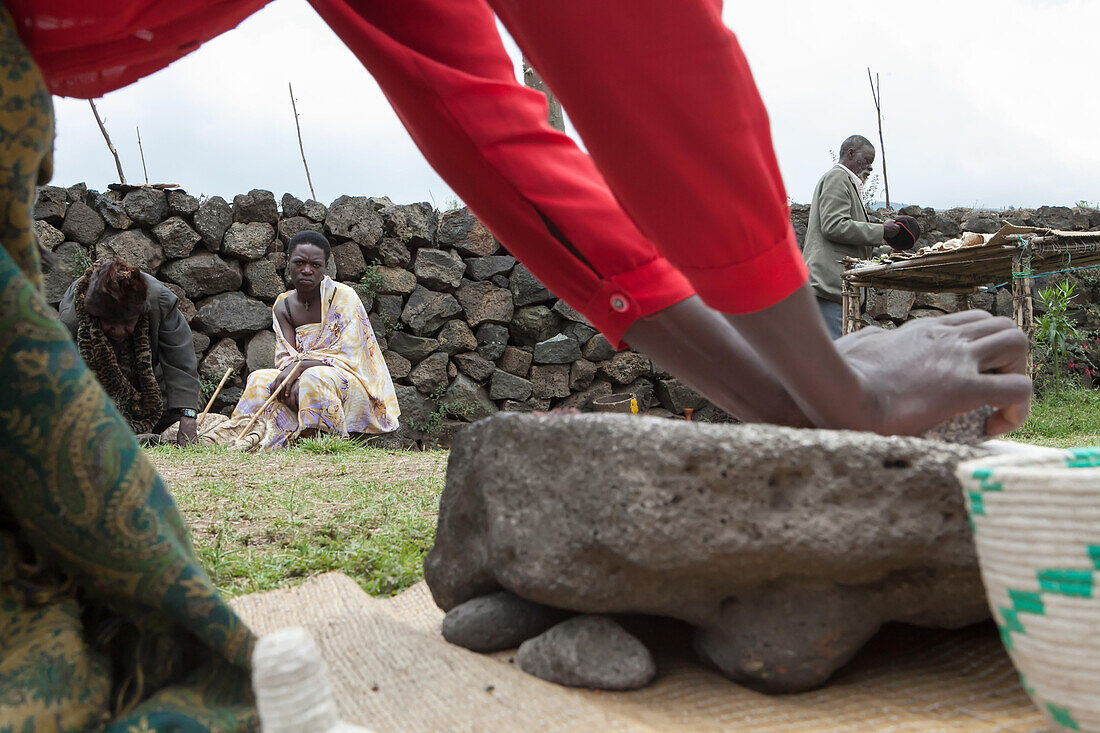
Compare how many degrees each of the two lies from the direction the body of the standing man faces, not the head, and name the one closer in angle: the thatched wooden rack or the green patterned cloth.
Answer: the thatched wooden rack

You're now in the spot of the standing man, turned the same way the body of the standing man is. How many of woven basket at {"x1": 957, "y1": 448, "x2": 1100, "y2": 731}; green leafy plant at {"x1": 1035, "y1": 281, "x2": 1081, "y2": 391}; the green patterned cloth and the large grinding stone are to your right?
3

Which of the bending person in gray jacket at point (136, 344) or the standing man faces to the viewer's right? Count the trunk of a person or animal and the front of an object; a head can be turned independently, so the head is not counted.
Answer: the standing man

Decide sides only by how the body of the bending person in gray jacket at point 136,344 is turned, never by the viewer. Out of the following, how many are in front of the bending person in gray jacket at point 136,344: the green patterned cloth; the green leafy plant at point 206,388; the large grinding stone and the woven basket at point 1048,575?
3

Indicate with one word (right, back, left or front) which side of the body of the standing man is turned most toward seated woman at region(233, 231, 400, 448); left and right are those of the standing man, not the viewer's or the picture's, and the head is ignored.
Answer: back

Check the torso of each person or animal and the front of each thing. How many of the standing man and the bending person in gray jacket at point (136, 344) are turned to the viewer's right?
1

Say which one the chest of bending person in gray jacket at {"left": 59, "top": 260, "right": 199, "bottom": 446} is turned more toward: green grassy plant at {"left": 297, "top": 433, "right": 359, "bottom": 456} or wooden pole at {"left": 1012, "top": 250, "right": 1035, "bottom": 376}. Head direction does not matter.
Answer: the green grassy plant

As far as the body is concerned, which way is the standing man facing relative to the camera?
to the viewer's right

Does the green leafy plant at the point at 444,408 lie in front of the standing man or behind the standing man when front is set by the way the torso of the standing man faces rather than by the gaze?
behind

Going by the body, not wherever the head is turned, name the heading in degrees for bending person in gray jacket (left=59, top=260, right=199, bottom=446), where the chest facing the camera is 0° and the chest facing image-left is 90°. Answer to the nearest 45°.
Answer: approximately 0°

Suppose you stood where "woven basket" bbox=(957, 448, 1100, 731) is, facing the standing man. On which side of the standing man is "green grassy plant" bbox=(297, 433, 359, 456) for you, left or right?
left

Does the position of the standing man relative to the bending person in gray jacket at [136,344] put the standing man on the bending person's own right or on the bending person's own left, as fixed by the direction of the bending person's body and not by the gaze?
on the bending person's own left

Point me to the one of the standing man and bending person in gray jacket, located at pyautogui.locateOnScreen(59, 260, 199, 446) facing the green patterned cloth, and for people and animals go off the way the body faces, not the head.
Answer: the bending person in gray jacket
